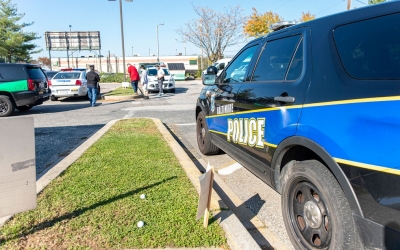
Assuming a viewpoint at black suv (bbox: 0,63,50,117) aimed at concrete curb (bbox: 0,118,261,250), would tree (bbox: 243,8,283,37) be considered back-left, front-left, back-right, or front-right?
back-left

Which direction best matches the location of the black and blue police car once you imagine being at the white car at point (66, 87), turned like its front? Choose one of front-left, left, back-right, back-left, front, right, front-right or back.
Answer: back-right

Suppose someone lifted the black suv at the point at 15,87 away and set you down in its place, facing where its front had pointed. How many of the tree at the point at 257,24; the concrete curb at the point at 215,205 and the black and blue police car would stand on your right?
1

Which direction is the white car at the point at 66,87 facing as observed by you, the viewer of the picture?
facing away from the viewer and to the right of the viewer

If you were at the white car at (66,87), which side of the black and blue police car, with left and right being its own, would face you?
front

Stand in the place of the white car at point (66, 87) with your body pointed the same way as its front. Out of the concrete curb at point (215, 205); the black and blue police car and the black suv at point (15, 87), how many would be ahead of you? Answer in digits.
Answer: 0

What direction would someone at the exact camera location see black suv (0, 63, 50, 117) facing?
facing away from the viewer and to the left of the viewer

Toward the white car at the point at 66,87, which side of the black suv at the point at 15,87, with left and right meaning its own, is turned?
right

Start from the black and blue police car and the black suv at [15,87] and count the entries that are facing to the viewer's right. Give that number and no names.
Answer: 0

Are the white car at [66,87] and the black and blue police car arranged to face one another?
no

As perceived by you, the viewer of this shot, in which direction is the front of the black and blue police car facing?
facing away from the viewer and to the left of the viewer

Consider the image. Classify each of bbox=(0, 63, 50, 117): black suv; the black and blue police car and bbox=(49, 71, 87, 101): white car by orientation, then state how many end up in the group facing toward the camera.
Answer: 0

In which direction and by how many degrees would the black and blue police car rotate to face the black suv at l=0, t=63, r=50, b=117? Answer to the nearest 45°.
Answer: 0° — it already faces it

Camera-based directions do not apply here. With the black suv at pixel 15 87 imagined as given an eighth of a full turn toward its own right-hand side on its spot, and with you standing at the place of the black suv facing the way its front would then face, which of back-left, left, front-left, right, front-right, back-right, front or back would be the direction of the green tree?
front

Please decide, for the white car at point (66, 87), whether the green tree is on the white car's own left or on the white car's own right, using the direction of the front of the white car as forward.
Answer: on the white car's own left
